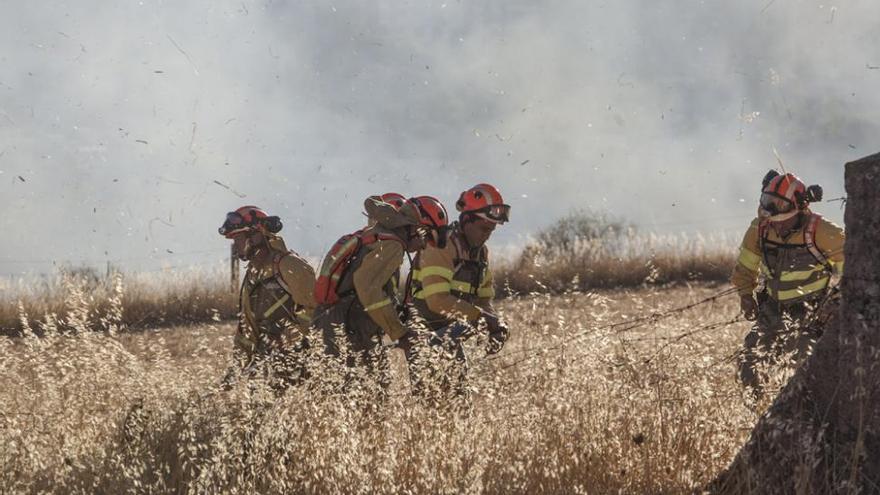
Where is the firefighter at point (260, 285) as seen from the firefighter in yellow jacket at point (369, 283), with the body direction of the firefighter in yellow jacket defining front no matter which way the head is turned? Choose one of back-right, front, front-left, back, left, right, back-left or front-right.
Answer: back-left

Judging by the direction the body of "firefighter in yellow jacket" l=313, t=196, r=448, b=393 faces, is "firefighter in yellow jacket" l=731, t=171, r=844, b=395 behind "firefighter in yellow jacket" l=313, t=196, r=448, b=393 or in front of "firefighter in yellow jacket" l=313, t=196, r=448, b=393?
in front

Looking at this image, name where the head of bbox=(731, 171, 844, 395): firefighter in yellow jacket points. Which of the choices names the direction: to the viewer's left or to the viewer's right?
to the viewer's left

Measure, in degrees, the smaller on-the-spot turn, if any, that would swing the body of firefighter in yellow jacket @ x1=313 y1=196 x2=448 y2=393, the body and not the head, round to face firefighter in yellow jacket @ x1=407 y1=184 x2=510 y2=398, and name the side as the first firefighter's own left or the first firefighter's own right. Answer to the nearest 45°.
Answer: approximately 45° to the first firefighter's own left

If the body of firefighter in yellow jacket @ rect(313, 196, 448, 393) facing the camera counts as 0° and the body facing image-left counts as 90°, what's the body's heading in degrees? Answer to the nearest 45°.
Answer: approximately 270°

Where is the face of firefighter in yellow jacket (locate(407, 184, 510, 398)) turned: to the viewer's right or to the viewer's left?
to the viewer's right

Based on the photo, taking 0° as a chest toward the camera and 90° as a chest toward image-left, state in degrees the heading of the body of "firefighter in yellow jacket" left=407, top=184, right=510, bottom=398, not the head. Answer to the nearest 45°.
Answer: approximately 315°

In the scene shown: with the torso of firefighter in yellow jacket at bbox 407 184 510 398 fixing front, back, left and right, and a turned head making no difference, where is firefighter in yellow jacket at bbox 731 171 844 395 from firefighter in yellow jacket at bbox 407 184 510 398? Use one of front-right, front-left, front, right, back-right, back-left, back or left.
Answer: front-left

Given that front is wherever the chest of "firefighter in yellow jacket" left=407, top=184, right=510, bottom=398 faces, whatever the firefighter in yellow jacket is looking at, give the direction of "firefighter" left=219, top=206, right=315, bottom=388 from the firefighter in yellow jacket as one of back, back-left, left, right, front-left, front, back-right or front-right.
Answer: back-right
